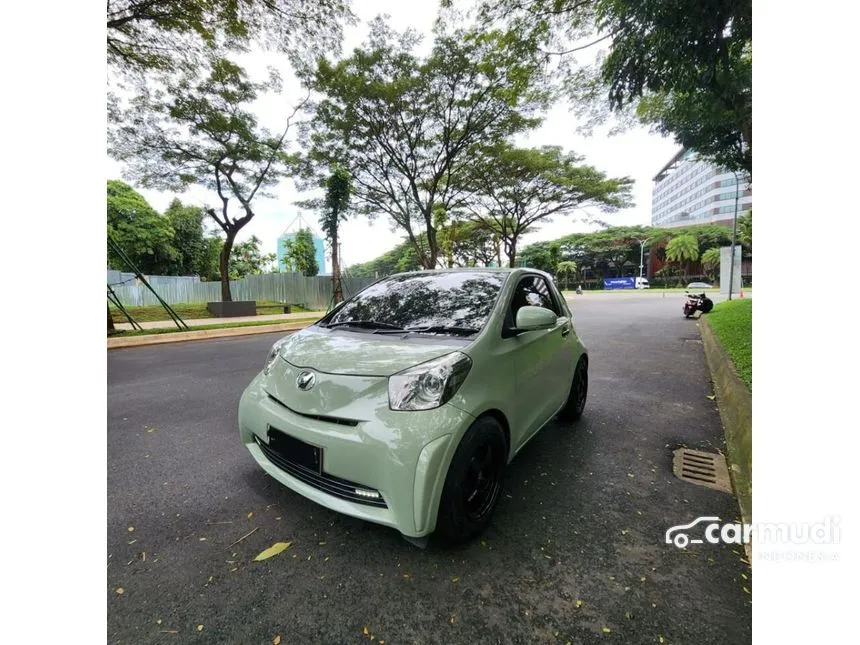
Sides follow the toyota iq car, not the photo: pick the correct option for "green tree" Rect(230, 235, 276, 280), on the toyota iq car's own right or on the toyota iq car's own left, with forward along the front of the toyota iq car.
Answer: on the toyota iq car's own right

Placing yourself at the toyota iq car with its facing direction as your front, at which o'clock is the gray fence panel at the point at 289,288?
The gray fence panel is roughly at 4 o'clock from the toyota iq car.

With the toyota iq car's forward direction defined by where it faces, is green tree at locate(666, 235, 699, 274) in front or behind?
behind

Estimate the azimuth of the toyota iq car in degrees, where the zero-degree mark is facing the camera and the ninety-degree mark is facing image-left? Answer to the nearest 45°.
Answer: approximately 45°

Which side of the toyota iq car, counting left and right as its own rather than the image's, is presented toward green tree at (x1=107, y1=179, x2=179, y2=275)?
right

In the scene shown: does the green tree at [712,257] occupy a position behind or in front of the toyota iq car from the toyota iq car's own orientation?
behind

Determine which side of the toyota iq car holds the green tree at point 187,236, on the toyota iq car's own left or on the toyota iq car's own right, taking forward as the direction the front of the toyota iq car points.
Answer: on the toyota iq car's own right

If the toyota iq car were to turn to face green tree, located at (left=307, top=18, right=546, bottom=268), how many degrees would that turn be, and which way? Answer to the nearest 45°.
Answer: approximately 135° to its right
